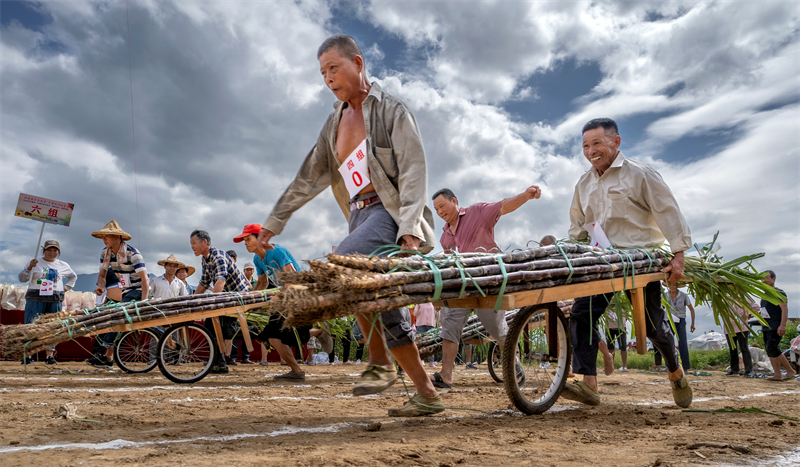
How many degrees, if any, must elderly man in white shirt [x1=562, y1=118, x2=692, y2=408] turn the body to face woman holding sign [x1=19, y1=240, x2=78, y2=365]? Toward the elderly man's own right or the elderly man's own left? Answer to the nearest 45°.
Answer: approximately 45° to the elderly man's own right

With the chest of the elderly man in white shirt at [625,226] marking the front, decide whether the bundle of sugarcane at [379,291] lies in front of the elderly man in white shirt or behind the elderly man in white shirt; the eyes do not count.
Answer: in front

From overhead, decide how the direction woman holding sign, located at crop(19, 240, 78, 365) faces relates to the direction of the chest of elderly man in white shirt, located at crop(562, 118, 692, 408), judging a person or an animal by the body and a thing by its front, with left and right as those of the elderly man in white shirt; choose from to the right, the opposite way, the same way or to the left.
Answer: to the left

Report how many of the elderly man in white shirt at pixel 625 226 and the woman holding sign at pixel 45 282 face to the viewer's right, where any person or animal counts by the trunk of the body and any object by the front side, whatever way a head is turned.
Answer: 0

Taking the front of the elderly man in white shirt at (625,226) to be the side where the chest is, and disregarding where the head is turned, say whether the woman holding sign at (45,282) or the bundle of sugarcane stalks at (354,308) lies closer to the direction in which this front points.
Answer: the bundle of sugarcane stalks

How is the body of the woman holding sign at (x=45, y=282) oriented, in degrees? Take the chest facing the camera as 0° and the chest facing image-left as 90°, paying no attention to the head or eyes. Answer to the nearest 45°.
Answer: approximately 0°

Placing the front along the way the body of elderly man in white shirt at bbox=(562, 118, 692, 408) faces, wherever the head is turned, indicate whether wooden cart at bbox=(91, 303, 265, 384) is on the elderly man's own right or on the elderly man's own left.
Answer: on the elderly man's own right

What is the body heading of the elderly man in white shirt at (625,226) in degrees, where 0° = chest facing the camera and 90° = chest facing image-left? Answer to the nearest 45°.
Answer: approximately 45°

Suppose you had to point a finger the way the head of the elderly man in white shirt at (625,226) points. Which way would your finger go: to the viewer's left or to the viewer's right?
to the viewer's left

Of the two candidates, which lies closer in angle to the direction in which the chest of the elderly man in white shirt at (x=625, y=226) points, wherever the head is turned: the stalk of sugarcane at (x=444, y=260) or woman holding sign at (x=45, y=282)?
the stalk of sugarcane

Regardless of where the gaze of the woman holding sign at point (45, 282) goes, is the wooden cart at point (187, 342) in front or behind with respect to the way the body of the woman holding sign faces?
in front

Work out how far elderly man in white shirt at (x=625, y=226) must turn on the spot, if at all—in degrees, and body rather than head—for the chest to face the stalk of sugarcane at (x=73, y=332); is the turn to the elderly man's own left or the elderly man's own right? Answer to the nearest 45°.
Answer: approximately 45° to the elderly man's own right

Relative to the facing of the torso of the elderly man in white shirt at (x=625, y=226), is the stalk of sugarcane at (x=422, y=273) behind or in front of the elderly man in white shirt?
in front
